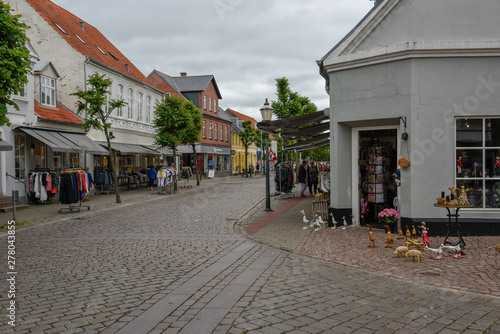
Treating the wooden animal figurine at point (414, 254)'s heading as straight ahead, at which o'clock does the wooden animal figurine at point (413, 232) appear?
the wooden animal figurine at point (413, 232) is roughly at 3 o'clock from the wooden animal figurine at point (414, 254).

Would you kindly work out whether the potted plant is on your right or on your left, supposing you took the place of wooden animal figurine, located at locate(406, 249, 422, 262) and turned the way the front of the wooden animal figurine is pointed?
on your right

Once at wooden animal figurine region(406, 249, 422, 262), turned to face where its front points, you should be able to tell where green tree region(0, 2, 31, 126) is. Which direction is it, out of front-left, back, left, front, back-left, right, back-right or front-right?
front

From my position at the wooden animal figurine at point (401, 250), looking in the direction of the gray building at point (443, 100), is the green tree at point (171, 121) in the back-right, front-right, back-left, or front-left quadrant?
front-left

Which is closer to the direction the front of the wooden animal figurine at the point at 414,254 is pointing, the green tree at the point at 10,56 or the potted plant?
the green tree

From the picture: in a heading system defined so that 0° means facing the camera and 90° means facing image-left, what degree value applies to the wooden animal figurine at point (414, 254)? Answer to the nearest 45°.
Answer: approximately 90°

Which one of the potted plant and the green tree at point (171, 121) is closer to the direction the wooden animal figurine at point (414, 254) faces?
the green tree

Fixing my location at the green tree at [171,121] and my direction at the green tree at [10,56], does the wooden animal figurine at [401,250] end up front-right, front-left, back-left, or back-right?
front-left
